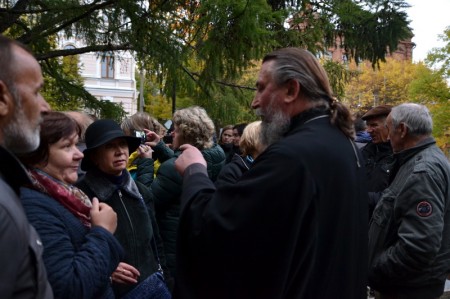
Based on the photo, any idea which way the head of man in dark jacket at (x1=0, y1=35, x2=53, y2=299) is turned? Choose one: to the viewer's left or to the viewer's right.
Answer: to the viewer's right

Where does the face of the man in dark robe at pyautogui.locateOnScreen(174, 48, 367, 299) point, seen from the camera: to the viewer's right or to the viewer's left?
to the viewer's left

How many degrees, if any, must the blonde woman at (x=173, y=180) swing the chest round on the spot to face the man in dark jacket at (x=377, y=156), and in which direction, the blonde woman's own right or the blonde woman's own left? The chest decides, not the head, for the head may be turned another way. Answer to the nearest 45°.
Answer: approximately 90° to the blonde woman's own right

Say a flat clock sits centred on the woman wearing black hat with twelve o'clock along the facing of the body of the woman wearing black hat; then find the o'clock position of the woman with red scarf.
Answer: The woman with red scarf is roughly at 2 o'clock from the woman wearing black hat.

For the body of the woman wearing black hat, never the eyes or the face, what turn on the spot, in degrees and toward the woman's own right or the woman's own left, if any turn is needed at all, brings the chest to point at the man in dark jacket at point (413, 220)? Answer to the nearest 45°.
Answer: approximately 45° to the woman's own left

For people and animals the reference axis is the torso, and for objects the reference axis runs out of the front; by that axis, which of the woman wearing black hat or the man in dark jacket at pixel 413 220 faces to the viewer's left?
the man in dark jacket

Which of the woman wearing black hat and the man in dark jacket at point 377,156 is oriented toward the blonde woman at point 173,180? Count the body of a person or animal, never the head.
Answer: the man in dark jacket

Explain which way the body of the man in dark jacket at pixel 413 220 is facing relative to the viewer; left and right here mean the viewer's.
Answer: facing to the left of the viewer

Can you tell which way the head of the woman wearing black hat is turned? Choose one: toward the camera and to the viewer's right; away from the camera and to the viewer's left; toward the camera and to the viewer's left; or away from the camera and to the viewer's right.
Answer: toward the camera and to the viewer's right

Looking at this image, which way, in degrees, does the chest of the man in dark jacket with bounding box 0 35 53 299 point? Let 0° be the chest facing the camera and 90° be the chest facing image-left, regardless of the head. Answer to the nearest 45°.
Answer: approximately 270°

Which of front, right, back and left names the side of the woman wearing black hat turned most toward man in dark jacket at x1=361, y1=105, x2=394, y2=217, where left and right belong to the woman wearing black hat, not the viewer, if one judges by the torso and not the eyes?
left

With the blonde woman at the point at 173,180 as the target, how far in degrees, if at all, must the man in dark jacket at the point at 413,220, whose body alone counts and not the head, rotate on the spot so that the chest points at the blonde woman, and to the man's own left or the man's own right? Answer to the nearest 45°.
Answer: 0° — they already face them
